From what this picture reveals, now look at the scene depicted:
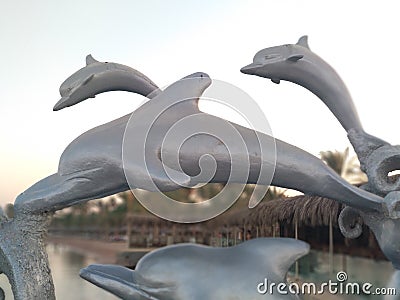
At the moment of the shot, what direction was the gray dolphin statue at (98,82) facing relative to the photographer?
facing to the left of the viewer

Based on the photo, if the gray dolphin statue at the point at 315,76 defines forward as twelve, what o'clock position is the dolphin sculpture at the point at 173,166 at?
The dolphin sculpture is roughly at 11 o'clock from the gray dolphin statue.

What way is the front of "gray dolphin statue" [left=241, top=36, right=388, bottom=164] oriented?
to the viewer's left

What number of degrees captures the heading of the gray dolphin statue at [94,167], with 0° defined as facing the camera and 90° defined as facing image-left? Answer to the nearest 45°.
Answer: approximately 90°

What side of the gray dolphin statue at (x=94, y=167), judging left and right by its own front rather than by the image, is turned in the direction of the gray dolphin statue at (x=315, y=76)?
back

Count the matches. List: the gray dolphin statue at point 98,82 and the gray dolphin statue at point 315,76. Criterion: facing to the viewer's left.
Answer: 2

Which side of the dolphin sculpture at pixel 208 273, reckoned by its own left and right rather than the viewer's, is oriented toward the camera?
left

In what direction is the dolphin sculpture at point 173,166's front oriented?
to the viewer's left
